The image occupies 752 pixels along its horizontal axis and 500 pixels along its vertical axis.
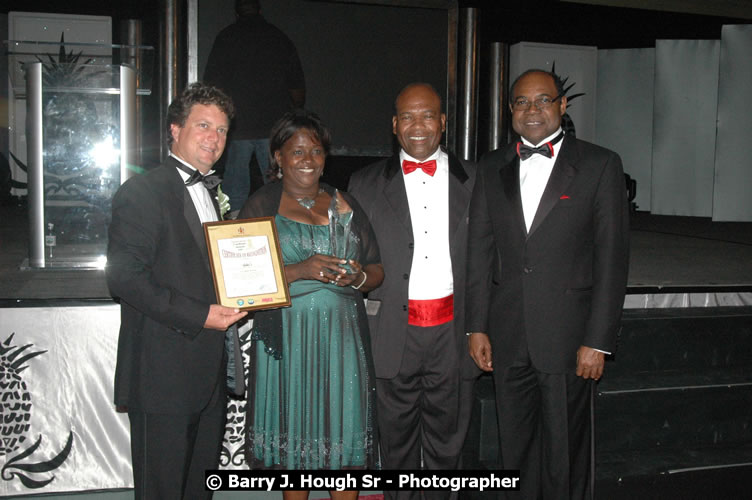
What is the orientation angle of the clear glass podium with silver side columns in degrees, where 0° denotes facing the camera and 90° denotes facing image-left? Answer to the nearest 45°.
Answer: approximately 0°

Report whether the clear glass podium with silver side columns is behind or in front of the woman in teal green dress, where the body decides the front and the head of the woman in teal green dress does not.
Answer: behind

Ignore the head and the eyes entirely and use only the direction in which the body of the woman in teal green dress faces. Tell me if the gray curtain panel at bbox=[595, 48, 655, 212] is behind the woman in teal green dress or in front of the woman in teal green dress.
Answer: behind

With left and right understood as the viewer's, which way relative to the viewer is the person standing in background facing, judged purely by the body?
facing away from the viewer

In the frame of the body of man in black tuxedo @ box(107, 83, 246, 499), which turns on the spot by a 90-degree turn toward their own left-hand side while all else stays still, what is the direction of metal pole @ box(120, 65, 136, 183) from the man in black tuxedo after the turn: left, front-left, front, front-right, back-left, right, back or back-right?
front-left

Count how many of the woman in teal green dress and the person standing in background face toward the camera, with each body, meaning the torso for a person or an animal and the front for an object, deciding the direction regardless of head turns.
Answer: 1

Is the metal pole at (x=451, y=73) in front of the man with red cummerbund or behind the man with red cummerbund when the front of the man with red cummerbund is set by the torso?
behind

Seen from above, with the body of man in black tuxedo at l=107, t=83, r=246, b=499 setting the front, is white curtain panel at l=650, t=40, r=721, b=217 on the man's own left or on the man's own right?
on the man's own left

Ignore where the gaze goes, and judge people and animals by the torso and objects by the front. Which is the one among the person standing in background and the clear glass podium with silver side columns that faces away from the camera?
the person standing in background

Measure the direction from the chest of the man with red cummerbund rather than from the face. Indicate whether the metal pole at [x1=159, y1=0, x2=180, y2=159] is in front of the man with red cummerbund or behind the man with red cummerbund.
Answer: behind
